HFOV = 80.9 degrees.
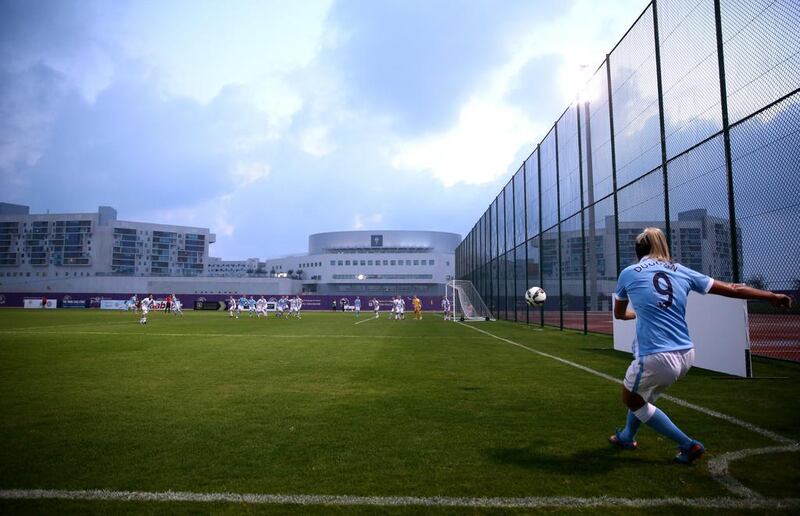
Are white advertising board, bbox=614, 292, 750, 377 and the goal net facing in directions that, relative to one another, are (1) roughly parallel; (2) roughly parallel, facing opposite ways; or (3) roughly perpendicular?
roughly parallel

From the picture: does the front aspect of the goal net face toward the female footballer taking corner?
no

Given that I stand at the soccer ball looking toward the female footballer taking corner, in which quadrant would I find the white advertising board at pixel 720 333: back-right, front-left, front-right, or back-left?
front-left

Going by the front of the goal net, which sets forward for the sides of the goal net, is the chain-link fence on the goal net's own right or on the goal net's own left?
on the goal net's own left

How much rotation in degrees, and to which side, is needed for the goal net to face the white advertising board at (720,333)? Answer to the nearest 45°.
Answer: approximately 90° to its left

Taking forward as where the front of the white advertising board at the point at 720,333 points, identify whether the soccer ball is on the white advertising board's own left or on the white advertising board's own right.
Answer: on the white advertising board's own right

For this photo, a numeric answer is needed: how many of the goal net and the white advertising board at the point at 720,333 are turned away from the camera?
0

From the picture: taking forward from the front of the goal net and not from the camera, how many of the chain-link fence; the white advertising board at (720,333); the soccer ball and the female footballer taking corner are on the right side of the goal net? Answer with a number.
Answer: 0

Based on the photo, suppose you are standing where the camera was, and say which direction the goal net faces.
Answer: facing to the left of the viewer

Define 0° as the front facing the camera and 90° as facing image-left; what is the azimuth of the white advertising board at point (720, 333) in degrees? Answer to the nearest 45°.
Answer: approximately 45°
